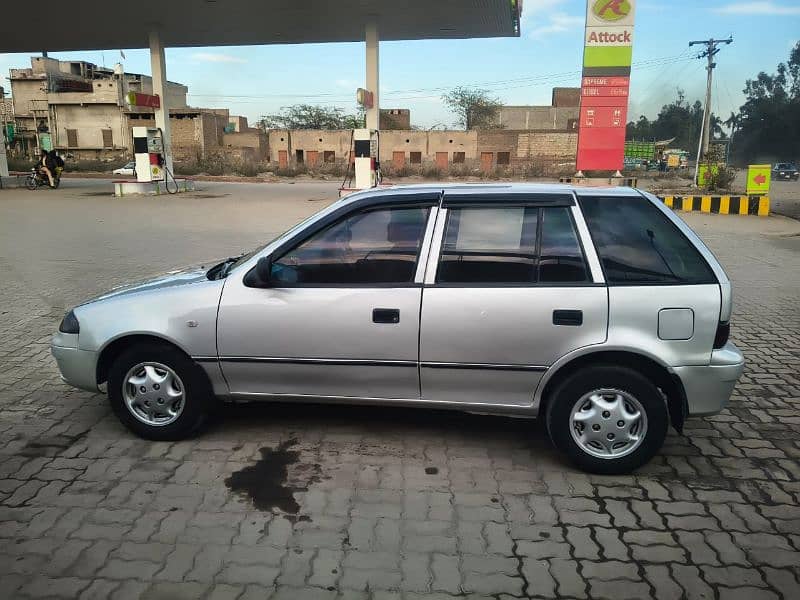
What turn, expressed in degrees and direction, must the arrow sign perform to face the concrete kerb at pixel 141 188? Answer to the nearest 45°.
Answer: approximately 90° to its right

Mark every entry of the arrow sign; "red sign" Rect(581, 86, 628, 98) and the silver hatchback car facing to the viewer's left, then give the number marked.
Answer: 1

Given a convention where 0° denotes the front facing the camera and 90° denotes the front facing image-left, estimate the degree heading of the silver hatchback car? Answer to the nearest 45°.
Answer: approximately 90°

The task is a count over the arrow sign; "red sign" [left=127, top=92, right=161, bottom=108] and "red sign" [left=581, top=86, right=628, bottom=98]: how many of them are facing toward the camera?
3

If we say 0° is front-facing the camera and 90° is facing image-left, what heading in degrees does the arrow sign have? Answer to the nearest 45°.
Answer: approximately 0°

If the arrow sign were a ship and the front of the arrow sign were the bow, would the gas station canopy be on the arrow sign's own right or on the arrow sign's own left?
on the arrow sign's own right

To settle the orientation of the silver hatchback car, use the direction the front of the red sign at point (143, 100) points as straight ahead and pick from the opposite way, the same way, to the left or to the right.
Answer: to the right

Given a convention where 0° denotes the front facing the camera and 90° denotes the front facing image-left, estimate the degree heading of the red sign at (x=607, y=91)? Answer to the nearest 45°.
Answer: approximately 0°

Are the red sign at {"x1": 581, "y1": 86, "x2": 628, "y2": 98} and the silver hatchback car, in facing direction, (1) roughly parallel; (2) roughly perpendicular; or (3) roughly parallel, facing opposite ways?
roughly perpendicular
